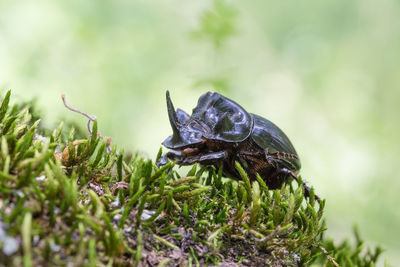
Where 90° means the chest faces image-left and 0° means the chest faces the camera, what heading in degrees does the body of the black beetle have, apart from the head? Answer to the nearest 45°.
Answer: approximately 90°
